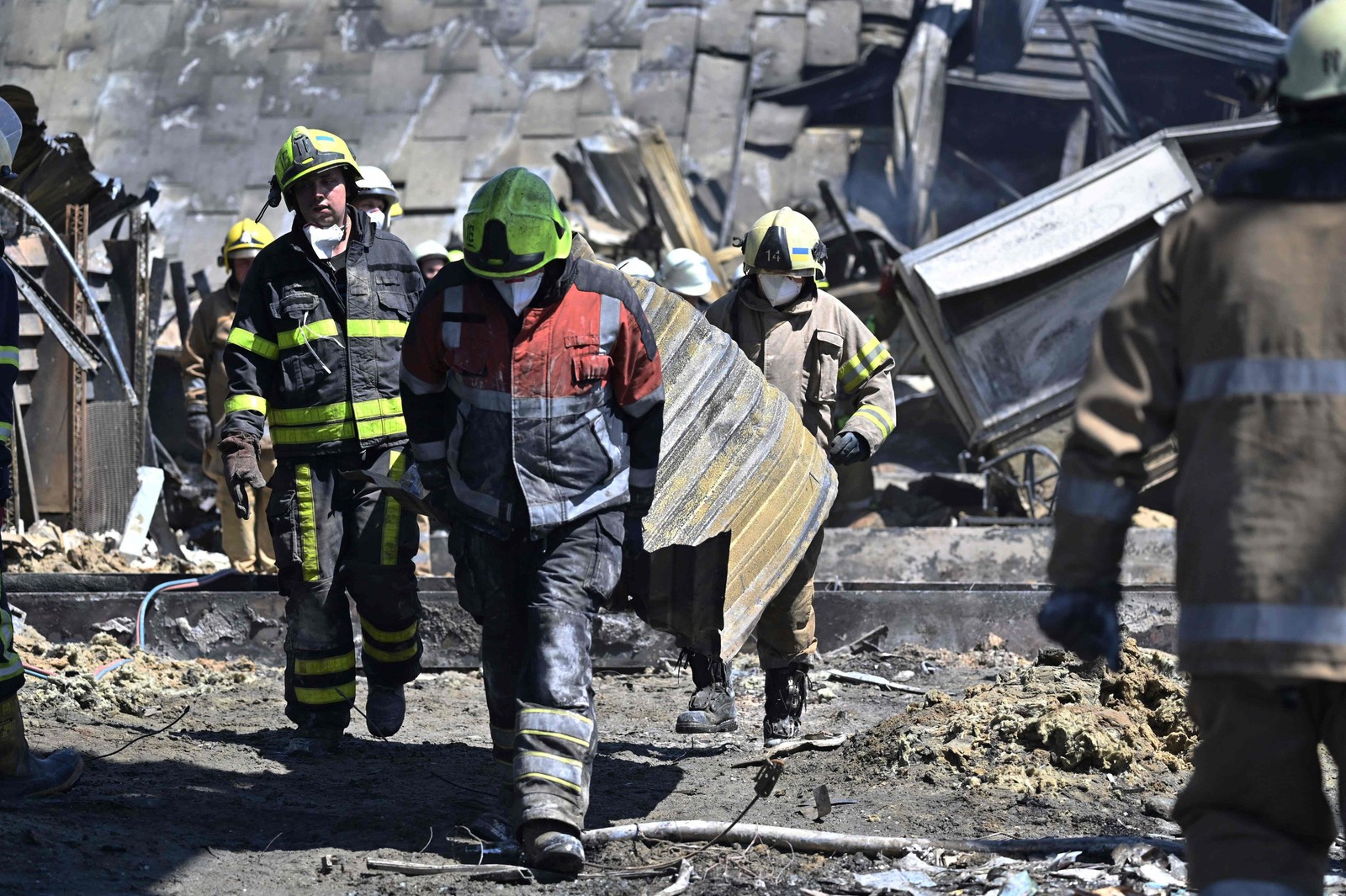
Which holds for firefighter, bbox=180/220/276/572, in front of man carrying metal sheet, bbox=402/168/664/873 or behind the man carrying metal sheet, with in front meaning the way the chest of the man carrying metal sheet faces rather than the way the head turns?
behind

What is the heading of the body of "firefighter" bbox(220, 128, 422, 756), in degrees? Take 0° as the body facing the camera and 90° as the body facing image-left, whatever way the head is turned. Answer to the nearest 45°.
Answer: approximately 0°

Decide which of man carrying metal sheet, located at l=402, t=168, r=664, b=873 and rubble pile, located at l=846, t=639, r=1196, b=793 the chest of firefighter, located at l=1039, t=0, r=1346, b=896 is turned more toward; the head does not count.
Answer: the rubble pile

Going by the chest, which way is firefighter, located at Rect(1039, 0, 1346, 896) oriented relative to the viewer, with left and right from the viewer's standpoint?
facing away from the viewer

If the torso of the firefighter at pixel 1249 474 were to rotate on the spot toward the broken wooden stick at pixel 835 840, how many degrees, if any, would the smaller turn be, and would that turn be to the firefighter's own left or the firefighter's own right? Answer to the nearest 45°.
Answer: approximately 45° to the firefighter's own left

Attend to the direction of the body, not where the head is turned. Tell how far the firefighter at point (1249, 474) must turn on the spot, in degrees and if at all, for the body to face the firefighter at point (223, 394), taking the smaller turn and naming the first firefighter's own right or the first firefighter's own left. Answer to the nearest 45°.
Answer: approximately 45° to the first firefighter's own left
